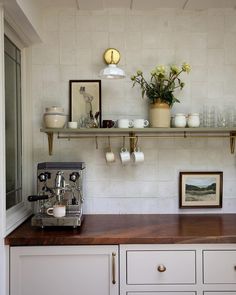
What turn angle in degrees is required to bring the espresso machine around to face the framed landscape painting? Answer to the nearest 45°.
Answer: approximately 90° to its left

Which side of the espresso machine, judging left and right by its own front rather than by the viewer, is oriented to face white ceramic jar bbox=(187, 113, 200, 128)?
left

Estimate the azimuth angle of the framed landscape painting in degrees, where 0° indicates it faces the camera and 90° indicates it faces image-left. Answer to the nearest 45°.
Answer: approximately 0°

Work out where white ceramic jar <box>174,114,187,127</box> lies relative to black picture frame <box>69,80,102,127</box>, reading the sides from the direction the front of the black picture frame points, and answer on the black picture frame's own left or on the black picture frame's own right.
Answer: on the black picture frame's own left

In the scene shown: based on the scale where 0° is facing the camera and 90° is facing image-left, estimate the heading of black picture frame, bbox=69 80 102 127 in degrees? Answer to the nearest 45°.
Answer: approximately 0°
